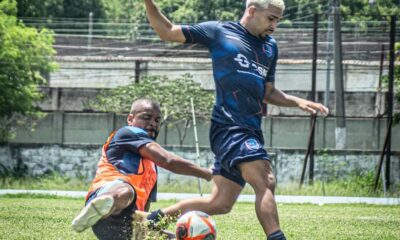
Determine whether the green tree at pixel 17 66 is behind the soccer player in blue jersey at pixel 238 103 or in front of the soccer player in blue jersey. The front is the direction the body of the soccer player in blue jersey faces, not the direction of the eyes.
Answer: behind
